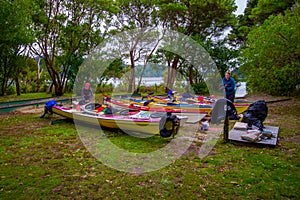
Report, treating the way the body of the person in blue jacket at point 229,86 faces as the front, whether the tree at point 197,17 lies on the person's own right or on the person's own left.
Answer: on the person's own right

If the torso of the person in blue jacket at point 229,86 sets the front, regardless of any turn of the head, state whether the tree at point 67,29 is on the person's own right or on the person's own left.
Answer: on the person's own right

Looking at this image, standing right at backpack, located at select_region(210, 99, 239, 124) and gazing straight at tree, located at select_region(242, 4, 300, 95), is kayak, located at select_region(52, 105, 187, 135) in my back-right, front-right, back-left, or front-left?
back-left

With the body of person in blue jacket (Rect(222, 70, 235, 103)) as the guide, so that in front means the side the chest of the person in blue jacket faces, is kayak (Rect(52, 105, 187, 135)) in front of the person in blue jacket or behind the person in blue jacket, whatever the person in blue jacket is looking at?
in front

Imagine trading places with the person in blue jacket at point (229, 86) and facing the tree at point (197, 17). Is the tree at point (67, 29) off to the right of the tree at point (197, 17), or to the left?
left

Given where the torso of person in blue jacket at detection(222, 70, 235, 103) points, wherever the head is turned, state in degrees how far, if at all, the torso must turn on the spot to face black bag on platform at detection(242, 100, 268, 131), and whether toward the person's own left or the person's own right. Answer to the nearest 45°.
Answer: approximately 90° to the person's own left

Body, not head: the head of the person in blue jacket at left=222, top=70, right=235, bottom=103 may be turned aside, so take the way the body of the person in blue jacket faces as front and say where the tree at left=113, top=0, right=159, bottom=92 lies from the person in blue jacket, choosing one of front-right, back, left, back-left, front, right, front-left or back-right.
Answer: right

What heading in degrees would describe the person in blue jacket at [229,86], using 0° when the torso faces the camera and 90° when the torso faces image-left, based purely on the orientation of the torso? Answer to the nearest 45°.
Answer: approximately 45°

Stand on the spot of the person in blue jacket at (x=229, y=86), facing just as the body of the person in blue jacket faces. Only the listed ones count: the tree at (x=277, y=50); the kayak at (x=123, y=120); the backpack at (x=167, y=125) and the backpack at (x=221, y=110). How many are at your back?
1

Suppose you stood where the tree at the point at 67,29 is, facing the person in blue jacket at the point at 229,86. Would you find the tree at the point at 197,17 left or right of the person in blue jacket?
left

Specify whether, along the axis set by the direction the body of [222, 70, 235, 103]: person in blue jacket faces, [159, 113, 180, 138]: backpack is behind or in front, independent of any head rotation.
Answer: in front

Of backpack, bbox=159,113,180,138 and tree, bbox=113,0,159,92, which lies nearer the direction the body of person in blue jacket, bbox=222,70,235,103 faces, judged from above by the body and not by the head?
the backpack

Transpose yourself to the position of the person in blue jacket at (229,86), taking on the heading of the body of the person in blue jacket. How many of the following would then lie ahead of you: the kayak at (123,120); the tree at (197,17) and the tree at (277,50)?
1

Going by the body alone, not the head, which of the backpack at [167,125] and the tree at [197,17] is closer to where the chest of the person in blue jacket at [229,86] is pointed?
the backpack
